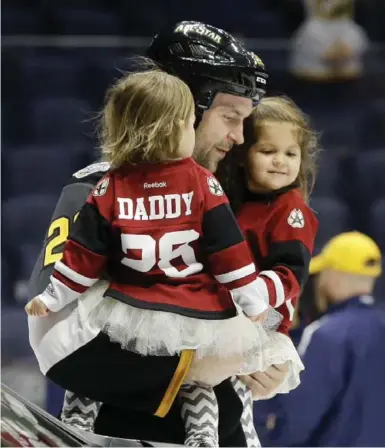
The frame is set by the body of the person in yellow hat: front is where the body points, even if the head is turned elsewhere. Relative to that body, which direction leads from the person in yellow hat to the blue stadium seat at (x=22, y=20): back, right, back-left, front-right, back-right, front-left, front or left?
front

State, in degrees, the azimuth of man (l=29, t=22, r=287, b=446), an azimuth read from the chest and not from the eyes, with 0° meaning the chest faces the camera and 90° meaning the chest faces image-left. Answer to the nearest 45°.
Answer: approximately 315°

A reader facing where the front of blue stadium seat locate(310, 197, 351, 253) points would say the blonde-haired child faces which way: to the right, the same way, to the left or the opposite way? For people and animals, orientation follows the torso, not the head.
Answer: the opposite way

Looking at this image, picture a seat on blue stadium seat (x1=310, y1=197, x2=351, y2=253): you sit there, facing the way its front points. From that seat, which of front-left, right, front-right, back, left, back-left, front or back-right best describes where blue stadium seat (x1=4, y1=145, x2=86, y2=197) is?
right

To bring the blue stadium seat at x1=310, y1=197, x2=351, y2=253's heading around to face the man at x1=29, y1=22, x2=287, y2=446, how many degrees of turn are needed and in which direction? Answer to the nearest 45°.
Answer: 0° — it already faces them

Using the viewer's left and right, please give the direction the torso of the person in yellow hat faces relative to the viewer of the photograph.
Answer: facing away from the viewer and to the left of the viewer

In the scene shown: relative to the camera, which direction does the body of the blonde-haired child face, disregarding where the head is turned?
away from the camera

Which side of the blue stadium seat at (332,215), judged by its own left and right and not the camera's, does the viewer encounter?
front

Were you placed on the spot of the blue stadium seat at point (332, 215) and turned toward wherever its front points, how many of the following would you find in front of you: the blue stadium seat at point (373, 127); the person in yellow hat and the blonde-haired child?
2

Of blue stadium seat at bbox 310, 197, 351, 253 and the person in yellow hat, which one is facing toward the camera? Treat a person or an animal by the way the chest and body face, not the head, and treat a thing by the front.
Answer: the blue stadium seat

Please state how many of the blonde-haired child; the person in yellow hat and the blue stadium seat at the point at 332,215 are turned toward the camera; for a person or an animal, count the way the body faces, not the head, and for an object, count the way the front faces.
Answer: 1

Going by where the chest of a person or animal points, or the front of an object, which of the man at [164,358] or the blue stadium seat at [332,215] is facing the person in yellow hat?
the blue stadium seat

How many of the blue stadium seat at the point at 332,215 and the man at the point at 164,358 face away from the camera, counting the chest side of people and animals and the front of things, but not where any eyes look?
0

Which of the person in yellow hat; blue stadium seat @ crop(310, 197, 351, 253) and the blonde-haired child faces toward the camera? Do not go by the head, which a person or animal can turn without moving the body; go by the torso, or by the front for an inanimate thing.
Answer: the blue stadium seat
